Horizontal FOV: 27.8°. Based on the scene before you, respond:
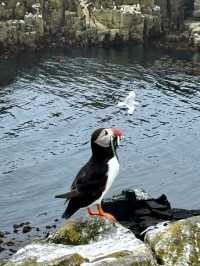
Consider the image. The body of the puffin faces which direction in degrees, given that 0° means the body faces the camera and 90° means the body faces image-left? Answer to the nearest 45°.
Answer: approximately 270°

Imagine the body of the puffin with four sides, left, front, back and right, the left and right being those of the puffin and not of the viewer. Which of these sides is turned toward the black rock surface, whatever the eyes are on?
front

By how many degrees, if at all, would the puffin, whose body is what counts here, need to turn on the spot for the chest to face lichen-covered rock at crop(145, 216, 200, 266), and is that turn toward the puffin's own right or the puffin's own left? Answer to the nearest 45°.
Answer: approximately 45° to the puffin's own right
